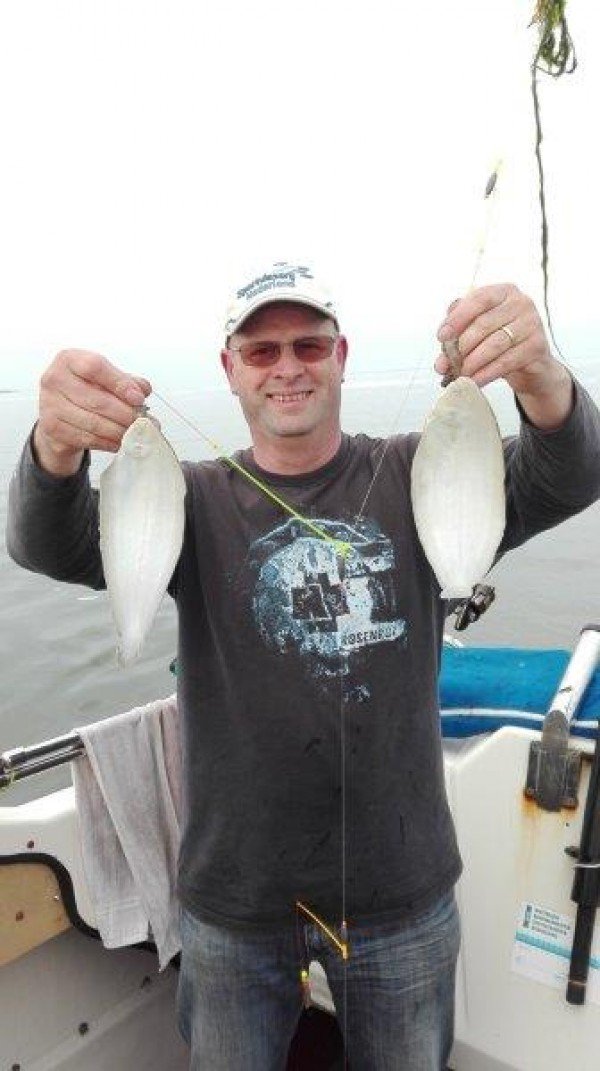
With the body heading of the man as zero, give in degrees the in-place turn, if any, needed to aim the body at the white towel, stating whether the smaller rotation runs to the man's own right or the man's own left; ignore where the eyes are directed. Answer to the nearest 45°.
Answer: approximately 135° to the man's own right

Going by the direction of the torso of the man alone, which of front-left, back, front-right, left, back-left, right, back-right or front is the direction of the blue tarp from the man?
back-left

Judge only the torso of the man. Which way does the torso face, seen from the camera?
toward the camera

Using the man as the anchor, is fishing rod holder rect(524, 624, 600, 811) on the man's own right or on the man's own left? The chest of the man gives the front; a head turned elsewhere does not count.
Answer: on the man's own left

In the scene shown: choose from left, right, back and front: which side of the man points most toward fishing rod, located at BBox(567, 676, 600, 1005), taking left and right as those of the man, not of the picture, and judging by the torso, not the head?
left
